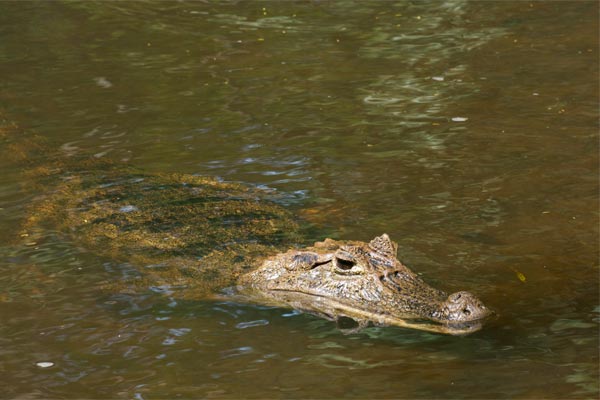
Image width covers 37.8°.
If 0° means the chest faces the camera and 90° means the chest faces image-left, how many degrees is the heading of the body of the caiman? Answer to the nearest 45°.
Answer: approximately 315°
